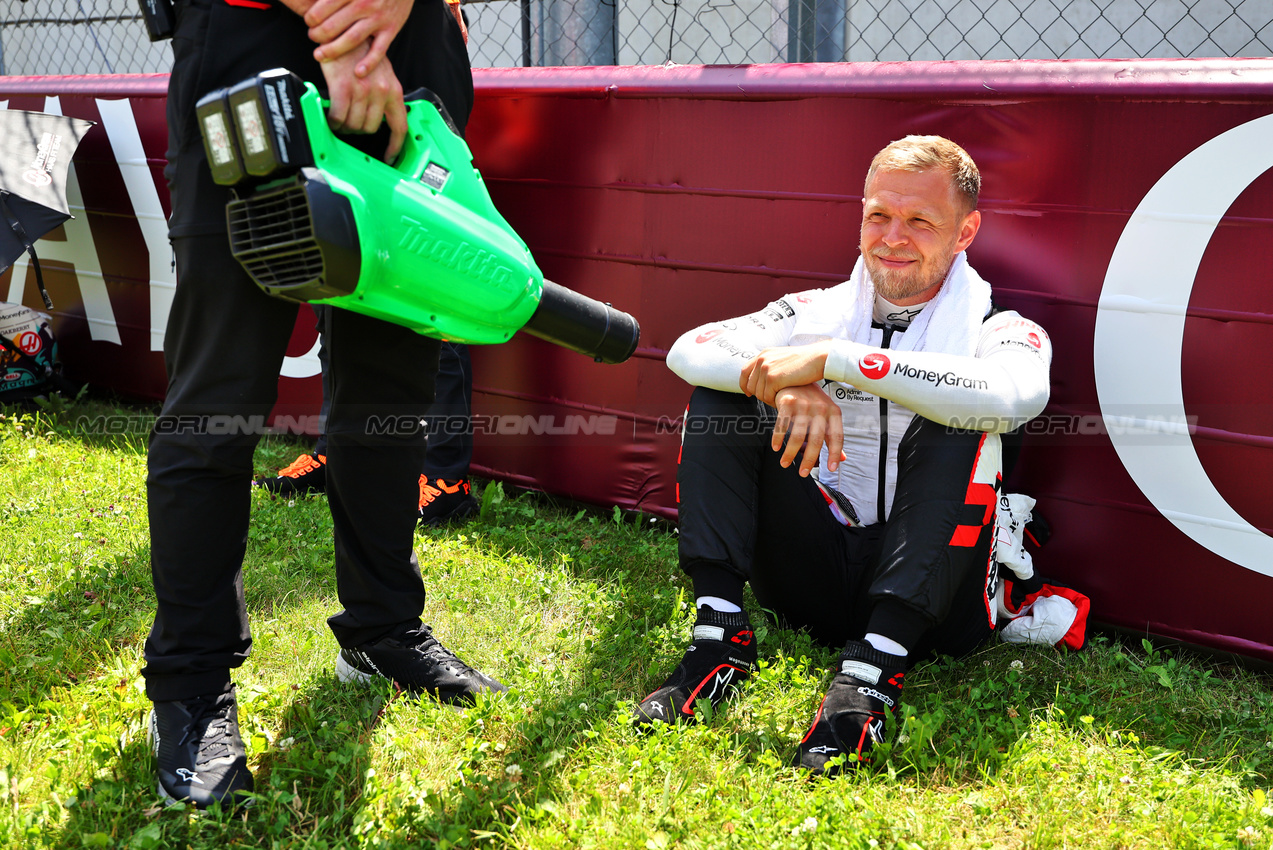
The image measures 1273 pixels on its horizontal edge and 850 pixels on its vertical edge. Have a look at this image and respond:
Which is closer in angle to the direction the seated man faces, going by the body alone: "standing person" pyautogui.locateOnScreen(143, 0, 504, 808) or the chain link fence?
the standing person

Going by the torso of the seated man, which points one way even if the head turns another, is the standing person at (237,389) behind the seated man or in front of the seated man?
in front

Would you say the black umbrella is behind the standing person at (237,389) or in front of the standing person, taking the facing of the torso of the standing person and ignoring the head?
behind

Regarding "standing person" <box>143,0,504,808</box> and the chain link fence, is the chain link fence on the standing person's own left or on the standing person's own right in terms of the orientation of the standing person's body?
on the standing person's own left

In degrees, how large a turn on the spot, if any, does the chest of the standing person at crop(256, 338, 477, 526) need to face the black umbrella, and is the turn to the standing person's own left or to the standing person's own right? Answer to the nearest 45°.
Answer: approximately 90° to the standing person's own right

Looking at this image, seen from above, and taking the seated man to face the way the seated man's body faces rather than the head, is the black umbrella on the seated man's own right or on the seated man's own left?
on the seated man's own right

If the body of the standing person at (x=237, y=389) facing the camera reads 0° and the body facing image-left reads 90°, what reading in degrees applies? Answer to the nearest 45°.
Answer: approximately 315°

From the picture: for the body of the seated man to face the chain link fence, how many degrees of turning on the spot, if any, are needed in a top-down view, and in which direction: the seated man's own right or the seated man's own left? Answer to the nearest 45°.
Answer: approximately 135° to the seated man's own right
